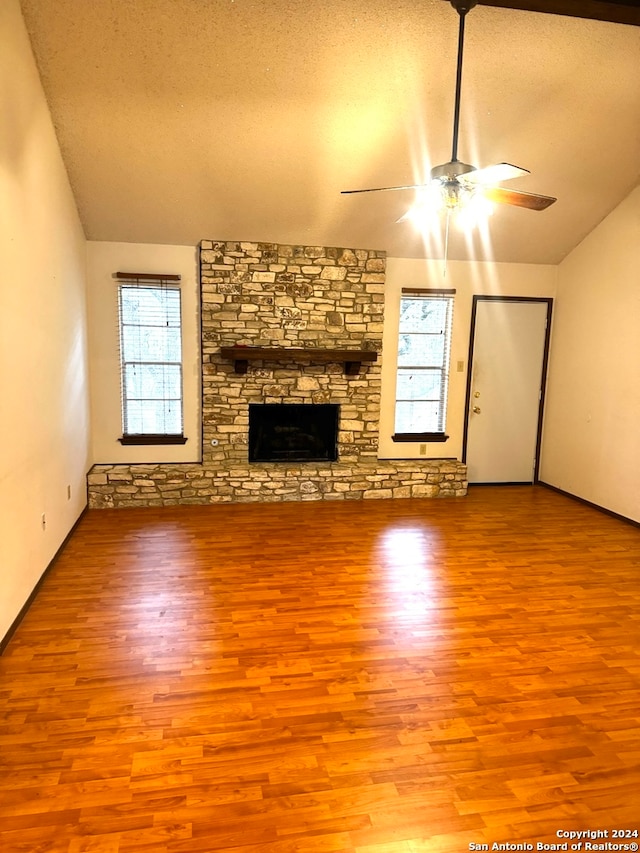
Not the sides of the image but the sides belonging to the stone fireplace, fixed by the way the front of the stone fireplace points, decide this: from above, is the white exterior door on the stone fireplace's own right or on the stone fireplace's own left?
on the stone fireplace's own left

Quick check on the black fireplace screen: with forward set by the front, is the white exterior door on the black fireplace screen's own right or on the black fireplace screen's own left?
on the black fireplace screen's own left

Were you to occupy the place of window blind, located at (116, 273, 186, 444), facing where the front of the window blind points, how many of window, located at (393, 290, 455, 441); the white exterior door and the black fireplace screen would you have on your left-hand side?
3

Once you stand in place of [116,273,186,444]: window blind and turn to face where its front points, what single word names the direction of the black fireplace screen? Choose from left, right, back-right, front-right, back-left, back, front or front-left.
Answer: left

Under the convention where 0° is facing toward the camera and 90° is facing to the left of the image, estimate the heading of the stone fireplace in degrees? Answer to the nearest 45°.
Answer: approximately 0°

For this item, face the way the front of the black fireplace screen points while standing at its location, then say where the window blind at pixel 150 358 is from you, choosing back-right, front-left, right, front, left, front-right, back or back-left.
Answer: right

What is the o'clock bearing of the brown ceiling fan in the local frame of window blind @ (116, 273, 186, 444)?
The brown ceiling fan is roughly at 11 o'clock from the window blind.

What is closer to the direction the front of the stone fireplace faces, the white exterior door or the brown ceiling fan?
the brown ceiling fan

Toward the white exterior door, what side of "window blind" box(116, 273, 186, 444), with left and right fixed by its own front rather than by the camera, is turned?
left

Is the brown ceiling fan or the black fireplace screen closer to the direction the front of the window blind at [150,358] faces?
the brown ceiling fan

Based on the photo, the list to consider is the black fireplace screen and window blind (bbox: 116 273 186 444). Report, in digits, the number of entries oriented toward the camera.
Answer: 2
